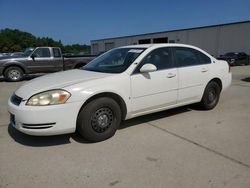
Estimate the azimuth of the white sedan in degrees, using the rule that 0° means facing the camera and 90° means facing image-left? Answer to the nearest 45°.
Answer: approximately 45°

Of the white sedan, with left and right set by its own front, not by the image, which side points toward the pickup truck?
right

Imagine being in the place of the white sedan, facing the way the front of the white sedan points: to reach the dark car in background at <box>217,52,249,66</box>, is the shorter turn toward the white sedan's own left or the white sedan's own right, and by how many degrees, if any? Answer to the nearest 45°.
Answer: approximately 180°

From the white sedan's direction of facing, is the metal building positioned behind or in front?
behind

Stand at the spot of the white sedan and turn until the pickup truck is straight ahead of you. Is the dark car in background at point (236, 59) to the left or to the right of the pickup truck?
right
